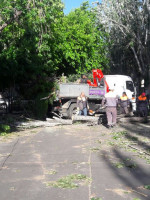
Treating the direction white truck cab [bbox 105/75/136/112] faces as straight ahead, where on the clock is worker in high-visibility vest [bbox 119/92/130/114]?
The worker in high-visibility vest is roughly at 3 o'clock from the white truck cab.

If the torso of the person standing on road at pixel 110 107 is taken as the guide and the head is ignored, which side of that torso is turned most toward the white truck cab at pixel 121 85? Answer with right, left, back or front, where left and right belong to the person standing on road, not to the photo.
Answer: front

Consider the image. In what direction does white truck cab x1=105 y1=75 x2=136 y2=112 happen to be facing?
to the viewer's right

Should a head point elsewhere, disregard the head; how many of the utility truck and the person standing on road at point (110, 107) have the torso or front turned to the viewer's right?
1

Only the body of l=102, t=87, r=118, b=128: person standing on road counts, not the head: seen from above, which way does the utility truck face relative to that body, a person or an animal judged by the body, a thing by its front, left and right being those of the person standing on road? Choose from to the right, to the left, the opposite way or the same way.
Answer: to the right

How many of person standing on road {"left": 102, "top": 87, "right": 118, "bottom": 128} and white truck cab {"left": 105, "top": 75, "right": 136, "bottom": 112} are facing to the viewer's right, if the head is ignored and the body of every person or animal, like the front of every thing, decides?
1

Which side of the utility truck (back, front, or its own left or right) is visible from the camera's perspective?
right

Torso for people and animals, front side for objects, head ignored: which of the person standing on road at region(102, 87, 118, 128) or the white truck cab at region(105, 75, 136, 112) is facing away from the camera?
the person standing on road

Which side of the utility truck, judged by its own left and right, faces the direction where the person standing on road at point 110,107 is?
right

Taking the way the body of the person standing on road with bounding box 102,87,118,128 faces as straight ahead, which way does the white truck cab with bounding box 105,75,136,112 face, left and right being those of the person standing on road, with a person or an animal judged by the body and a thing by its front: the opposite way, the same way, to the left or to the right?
to the right

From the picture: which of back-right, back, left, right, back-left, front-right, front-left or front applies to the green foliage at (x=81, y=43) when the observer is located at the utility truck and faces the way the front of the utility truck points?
left

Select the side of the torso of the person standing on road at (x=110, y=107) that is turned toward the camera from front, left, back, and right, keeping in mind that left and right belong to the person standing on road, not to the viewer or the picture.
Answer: back

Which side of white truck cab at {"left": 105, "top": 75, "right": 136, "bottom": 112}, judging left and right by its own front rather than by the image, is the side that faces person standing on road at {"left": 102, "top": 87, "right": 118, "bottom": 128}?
right
